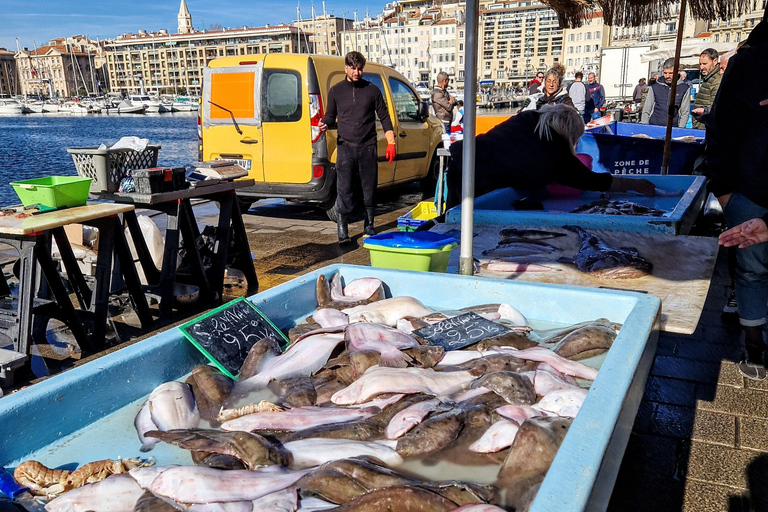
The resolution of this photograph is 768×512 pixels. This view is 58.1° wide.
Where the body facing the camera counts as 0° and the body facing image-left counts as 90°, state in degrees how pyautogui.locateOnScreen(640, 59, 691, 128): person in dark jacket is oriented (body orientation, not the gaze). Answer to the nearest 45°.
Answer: approximately 0°

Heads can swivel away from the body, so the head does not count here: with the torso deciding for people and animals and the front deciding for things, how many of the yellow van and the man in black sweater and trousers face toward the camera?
1

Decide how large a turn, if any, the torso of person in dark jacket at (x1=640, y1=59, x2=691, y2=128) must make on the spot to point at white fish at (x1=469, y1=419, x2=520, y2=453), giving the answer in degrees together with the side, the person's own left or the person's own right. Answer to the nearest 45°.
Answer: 0° — they already face it

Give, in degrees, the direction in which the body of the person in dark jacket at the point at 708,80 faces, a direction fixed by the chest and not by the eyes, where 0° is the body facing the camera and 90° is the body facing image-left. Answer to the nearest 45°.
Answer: approximately 45°

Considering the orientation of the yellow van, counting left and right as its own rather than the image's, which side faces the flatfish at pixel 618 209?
right

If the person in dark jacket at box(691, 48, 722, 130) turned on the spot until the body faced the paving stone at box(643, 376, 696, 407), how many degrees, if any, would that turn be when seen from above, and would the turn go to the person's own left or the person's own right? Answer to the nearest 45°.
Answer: approximately 45° to the person's own left

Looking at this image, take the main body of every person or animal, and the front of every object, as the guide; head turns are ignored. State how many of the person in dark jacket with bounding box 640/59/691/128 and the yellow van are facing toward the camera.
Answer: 1

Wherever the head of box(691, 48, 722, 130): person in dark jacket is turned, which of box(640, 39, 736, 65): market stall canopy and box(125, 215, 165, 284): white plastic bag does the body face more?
the white plastic bag

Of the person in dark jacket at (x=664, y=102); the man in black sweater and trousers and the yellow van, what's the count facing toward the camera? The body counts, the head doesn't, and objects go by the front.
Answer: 2

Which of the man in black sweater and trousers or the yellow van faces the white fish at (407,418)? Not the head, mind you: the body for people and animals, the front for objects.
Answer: the man in black sweater and trousers

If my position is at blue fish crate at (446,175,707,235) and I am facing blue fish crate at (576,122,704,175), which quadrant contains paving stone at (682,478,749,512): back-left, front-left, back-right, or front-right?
back-right

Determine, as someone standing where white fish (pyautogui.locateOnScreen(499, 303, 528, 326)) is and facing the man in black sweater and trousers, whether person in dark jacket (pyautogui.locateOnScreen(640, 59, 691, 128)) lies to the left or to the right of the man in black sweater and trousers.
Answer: right

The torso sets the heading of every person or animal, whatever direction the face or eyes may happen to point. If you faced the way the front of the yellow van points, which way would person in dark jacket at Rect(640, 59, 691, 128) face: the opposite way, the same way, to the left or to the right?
the opposite way

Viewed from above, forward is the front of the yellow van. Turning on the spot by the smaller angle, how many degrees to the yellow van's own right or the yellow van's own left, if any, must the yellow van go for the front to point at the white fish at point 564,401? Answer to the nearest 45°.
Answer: approximately 135° to the yellow van's own right
